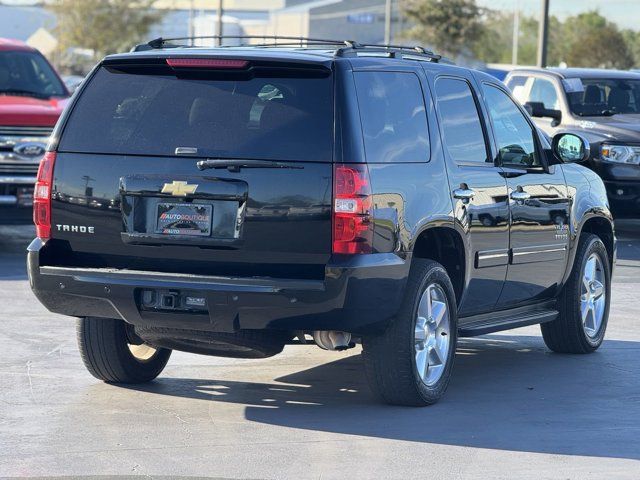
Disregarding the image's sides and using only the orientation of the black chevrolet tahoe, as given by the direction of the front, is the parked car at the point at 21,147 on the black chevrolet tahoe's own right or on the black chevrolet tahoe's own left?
on the black chevrolet tahoe's own left

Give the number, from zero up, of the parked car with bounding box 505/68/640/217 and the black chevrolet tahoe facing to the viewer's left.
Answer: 0

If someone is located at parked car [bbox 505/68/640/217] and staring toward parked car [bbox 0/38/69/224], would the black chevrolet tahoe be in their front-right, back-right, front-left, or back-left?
front-left

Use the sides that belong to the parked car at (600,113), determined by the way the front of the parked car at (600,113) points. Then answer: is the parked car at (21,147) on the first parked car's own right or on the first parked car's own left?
on the first parked car's own right

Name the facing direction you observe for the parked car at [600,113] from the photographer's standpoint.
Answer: facing the viewer and to the right of the viewer

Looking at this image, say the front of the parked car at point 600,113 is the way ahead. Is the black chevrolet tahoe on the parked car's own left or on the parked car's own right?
on the parked car's own right

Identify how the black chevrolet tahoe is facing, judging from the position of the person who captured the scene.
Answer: facing away from the viewer and to the right of the viewer

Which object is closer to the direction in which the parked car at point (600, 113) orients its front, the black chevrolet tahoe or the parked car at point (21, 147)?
the black chevrolet tahoe
